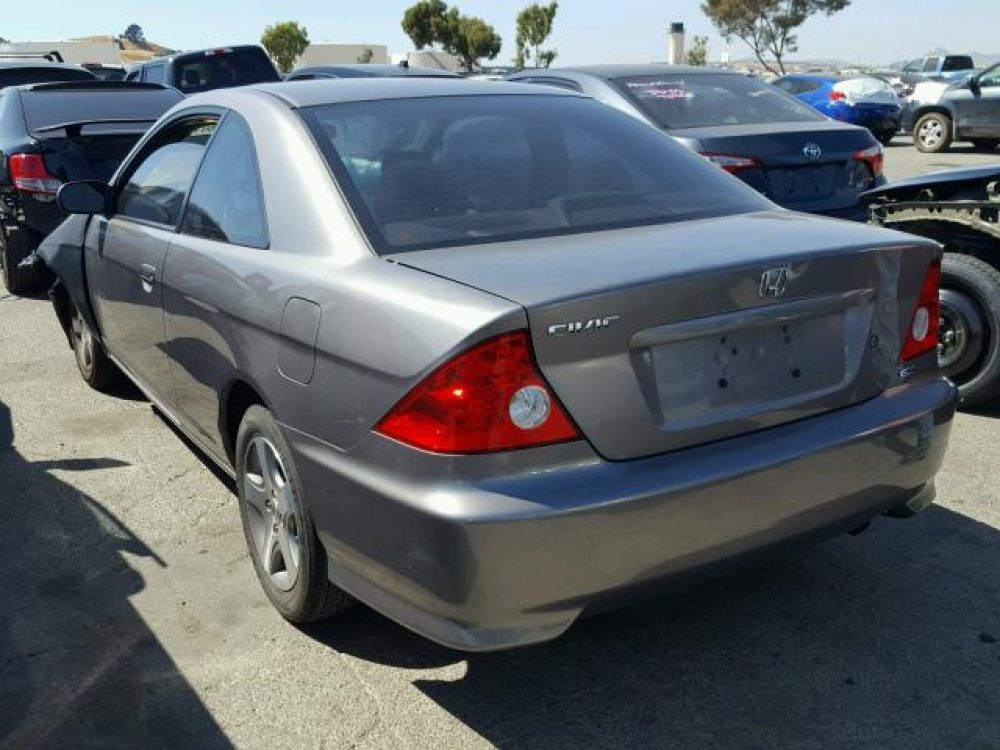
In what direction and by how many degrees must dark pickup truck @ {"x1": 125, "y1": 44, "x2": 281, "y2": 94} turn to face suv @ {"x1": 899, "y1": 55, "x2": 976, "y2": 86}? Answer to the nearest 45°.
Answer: approximately 90° to its right

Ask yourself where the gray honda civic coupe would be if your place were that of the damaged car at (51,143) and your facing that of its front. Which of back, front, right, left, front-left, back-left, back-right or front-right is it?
back

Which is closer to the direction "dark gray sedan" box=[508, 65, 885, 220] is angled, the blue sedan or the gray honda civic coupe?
the blue sedan

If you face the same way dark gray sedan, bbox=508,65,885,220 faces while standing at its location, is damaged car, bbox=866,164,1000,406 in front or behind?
behind

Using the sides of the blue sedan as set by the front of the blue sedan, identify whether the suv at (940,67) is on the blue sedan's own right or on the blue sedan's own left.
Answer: on the blue sedan's own right

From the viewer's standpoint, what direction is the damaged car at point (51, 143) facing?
away from the camera

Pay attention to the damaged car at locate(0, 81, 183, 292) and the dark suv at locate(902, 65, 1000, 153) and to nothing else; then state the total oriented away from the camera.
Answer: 1

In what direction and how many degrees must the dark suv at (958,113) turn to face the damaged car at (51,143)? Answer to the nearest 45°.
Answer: approximately 45° to its left

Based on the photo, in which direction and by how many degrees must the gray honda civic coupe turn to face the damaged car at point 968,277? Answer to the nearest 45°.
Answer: approximately 90° to its right

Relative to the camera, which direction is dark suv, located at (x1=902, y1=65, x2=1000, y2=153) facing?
to the viewer's left

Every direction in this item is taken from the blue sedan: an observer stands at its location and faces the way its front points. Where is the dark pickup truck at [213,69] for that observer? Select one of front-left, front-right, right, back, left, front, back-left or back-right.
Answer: left

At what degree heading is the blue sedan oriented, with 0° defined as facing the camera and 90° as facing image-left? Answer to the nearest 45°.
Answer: approximately 135°
